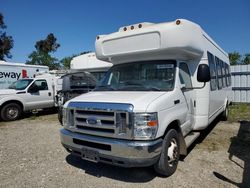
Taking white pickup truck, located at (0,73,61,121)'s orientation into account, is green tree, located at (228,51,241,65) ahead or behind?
behind

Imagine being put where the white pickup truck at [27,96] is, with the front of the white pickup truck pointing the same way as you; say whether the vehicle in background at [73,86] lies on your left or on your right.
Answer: on your left

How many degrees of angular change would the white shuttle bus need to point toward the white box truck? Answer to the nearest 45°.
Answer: approximately 90° to its right

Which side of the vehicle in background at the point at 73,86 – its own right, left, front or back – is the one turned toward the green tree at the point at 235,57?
back

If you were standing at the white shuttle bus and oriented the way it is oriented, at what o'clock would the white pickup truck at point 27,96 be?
The white pickup truck is roughly at 3 o'clock from the white shuttle bus.

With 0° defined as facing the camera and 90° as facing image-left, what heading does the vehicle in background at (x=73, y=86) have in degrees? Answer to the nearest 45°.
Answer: approximately 45°
